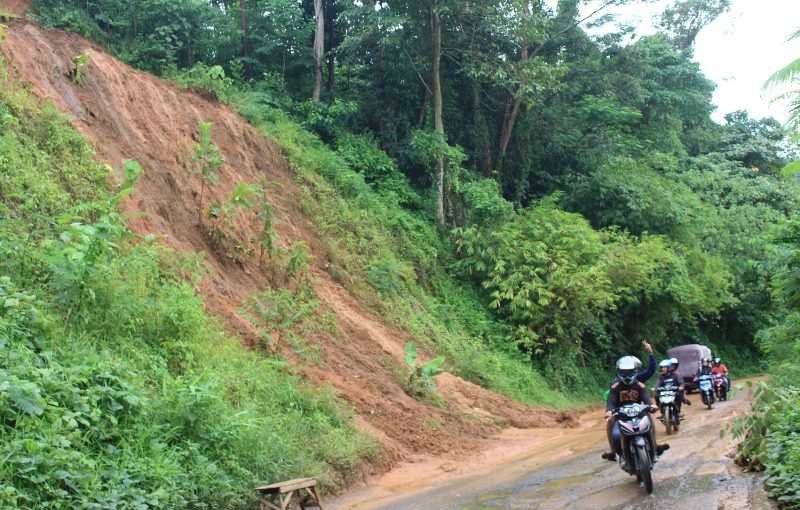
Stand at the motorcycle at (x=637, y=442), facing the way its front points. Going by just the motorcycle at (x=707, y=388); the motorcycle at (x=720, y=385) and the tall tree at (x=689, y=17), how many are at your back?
3

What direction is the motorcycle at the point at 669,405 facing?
toward the camera

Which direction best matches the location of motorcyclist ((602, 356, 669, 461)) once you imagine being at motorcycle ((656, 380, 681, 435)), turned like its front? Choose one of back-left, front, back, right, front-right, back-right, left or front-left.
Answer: front

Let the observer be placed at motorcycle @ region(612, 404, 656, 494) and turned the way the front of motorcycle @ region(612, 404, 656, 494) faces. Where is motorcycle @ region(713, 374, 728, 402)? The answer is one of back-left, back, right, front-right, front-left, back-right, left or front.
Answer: back

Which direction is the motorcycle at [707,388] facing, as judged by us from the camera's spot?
facing the viewer

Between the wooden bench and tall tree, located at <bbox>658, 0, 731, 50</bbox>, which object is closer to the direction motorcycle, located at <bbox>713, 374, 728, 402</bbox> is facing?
the wooden bench

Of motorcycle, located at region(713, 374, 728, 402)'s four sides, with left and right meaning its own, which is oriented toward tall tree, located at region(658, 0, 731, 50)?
back

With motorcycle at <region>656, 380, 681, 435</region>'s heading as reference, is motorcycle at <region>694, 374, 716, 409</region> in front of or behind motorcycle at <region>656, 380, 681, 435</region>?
behind

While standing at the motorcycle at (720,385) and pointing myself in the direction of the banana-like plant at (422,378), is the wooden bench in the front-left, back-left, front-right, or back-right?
front-left

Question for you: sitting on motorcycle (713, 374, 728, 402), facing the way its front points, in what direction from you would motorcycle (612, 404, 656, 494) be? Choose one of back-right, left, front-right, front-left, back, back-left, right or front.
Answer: front

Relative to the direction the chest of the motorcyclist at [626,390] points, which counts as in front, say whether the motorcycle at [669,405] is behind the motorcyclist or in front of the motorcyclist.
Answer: behind

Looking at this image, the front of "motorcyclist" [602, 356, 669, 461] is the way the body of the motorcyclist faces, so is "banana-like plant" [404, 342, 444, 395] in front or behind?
behind

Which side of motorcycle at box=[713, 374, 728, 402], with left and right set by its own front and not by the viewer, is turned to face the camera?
front

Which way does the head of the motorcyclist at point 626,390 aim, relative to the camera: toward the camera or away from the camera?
toward the camera

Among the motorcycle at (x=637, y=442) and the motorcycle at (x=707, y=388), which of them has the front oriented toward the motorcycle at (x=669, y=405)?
the motorcycle at (x=707, y=388)

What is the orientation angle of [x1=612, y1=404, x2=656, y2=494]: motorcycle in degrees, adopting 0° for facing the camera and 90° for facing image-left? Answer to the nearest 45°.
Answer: approximately 0°
